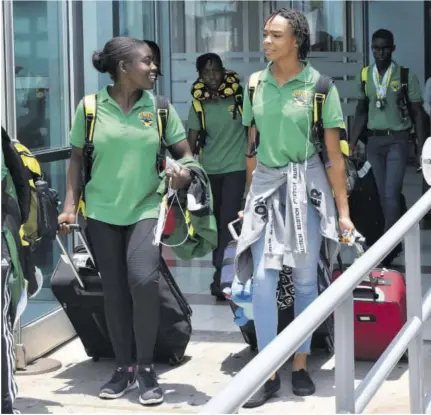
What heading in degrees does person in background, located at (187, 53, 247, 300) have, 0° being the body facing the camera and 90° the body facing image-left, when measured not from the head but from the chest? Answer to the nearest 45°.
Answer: approximately 0°

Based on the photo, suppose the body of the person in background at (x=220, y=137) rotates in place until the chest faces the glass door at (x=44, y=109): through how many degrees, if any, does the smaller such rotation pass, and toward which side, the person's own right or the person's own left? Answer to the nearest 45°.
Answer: approximately 45° to the person's own right

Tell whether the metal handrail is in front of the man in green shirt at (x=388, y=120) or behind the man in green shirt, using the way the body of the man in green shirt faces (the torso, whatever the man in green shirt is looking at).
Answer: in front

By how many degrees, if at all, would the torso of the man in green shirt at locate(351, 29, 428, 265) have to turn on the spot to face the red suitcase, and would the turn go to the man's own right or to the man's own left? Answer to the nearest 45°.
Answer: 0° — they already face it

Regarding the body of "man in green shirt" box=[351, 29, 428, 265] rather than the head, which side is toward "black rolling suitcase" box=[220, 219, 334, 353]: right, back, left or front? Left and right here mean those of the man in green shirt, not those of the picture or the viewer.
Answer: front

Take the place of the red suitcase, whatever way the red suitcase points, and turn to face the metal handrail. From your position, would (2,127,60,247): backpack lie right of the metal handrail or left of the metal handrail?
right

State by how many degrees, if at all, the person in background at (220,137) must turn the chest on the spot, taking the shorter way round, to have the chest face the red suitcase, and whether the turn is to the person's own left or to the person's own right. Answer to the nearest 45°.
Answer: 0° — they already face it

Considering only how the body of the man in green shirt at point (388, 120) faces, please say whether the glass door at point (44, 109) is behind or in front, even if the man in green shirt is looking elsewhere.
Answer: in front
